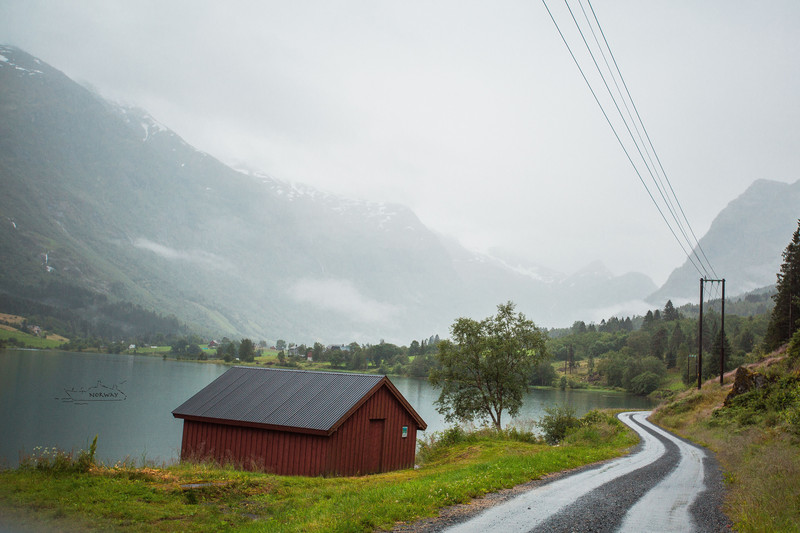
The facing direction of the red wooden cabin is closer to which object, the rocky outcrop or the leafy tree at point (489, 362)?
the rocky outcrop

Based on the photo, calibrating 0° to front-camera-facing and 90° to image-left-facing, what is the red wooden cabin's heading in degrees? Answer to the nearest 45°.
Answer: approximately 315°

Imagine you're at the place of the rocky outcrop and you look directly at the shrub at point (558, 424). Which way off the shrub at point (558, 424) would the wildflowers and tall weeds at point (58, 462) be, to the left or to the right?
left

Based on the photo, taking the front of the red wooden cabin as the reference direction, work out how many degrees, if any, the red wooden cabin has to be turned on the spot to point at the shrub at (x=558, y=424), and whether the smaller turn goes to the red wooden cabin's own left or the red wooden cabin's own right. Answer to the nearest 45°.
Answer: approximately 90° to the red wooden cabin's own left

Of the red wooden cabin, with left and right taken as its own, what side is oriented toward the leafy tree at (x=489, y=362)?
left

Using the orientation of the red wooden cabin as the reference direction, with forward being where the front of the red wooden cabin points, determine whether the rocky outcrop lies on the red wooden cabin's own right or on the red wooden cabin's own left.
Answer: on the red wooden cabin's own left
